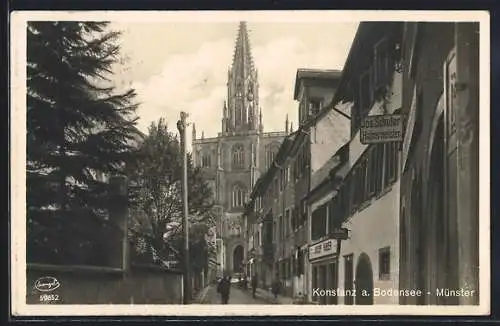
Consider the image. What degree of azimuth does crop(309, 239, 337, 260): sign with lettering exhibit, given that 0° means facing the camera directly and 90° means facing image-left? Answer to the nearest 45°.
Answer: approximately 45°
